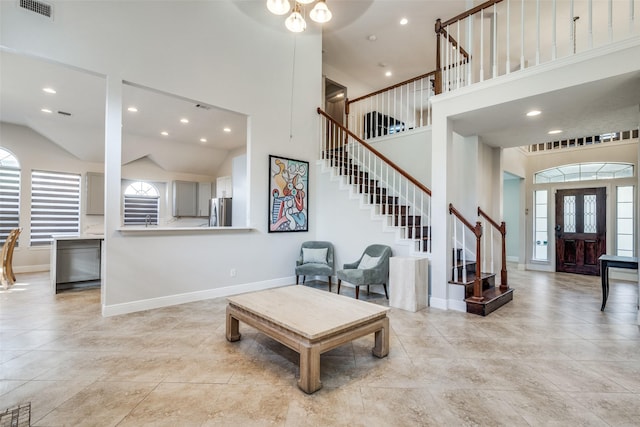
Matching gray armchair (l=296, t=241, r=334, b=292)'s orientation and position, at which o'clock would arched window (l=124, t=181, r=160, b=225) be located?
The arched window is roughly at 4 o'clock from the gray armchair.

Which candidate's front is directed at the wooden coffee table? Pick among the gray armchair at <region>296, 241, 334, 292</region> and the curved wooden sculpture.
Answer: the gray armchair

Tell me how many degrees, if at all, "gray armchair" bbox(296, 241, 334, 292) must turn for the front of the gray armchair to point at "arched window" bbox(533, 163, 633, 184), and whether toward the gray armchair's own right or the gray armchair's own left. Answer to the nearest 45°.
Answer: approximately 90° to the gray armchair's own left

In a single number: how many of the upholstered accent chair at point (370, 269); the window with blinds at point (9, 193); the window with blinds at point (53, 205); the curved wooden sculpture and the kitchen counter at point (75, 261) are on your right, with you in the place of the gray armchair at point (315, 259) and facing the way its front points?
4

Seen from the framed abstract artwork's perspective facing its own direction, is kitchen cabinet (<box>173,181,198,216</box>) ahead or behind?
behind

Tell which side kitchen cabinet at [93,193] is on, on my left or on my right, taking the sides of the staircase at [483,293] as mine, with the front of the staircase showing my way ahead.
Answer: on my right

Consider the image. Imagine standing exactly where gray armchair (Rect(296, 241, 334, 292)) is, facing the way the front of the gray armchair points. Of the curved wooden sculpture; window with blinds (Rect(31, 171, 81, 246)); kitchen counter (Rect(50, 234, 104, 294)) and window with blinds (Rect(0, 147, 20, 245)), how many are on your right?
4

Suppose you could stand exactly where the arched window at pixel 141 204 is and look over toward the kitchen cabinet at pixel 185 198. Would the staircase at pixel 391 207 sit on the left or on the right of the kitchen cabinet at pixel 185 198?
right
